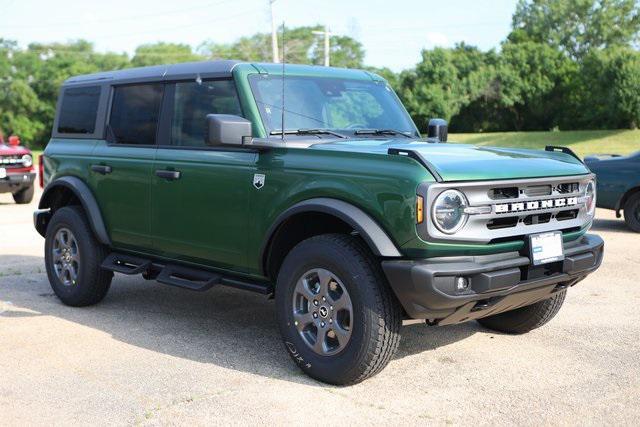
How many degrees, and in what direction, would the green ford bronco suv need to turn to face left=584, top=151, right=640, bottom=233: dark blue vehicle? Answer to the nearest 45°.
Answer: approximately 90° to its left

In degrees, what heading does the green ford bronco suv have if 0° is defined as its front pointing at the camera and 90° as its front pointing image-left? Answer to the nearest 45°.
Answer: approximately 315°

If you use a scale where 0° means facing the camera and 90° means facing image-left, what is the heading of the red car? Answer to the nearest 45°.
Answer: approximately 315°

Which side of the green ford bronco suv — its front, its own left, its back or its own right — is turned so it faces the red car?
back
